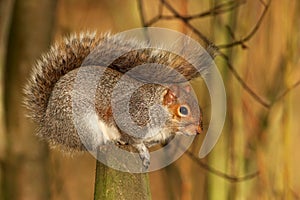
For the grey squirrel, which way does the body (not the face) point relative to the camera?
to the viewer's right

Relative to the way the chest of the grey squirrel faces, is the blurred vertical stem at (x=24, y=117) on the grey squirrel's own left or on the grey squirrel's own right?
on the grey squirrel's own left
